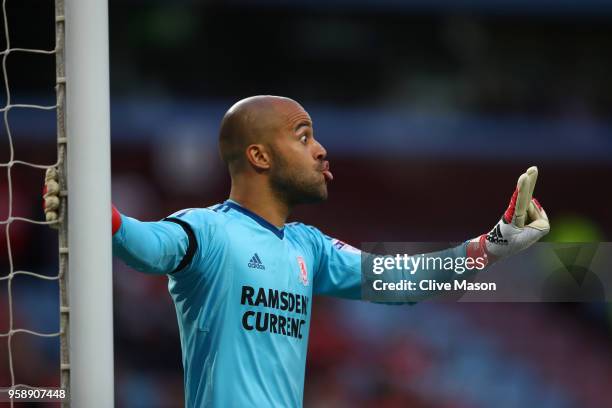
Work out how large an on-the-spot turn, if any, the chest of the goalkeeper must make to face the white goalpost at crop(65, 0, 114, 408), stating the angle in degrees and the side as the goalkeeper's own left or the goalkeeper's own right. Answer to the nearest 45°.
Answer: approximately 90° to the goalkeeper's own right

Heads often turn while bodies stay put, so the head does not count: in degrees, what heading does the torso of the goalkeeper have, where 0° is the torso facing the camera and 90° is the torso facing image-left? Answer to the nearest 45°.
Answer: approximately 315°

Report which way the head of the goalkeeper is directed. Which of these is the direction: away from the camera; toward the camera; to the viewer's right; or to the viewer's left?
to the viewer's right
